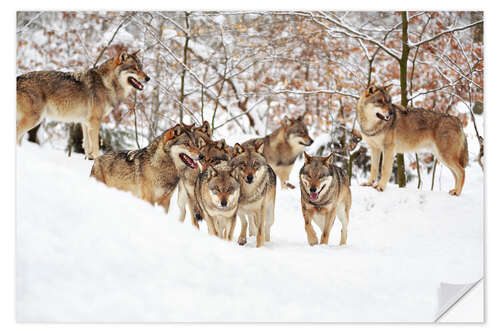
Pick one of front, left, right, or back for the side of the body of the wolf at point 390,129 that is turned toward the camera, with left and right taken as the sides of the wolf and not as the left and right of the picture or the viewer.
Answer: left

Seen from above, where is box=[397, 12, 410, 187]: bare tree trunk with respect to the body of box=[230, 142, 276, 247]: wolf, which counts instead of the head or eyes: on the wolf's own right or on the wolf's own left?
on the wolf's own left

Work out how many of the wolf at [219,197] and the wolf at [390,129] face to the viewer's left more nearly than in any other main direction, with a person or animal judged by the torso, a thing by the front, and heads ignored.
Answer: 1

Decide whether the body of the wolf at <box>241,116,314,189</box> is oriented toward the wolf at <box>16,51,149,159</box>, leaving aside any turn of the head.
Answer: no

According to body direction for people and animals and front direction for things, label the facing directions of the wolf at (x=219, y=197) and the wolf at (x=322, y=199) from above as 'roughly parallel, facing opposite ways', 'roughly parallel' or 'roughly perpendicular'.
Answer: roughly parallel

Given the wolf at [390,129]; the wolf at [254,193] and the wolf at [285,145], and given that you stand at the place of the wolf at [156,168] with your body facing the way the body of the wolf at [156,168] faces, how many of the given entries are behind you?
0

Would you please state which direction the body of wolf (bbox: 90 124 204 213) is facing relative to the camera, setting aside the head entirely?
to the viewer's right

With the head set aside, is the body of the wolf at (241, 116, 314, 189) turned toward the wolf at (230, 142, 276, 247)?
no

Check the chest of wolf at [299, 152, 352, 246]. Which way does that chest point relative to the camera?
toward the camera

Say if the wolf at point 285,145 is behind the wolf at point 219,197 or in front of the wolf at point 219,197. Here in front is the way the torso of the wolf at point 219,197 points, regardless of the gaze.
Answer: behind

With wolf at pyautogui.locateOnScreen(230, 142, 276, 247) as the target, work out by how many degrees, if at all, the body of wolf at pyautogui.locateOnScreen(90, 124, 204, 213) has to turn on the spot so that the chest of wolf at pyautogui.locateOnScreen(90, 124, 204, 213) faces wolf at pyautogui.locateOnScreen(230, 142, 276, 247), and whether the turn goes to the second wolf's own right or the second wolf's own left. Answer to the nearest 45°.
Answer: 0° — it already faces it

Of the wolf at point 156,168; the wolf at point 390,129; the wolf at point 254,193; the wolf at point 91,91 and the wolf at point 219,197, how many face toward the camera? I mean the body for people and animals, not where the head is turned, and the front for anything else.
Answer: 2

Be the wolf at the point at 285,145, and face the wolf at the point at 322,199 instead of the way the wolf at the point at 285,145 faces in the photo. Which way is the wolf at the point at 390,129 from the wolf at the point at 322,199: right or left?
left

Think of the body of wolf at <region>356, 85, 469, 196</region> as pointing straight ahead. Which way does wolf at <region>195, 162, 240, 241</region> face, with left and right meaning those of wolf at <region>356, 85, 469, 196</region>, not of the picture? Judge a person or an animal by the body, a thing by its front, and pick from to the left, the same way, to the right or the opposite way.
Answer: to the left

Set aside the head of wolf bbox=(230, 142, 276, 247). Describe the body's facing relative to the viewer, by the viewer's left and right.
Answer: facing the viewer
